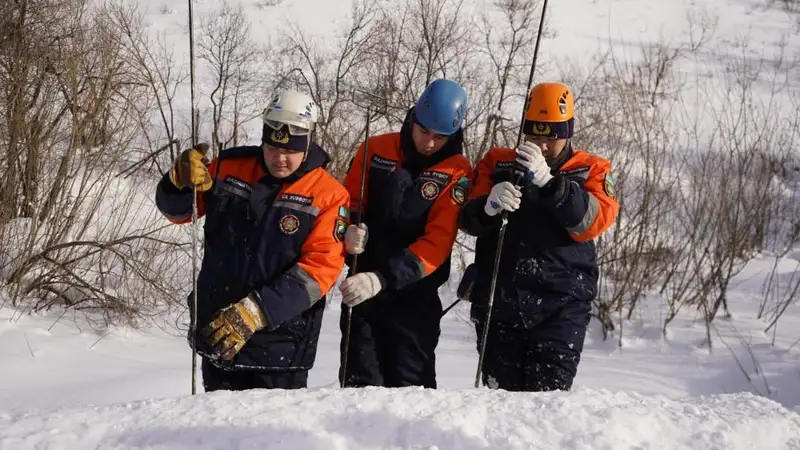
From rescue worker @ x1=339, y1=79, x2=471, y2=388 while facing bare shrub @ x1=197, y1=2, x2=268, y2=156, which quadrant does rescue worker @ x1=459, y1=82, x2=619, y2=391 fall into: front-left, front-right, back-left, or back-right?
back-right

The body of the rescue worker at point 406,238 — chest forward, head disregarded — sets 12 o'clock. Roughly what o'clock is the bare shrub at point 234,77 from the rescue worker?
The bare shrub is roughly at 4 o'clock from the rescue worker.

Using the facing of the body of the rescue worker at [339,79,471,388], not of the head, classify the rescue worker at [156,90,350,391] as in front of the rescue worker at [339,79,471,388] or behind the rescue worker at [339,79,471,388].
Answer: in front

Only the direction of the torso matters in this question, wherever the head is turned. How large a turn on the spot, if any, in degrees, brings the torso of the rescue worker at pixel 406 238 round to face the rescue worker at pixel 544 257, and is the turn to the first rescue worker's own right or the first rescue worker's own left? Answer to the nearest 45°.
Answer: approximately 135° to the first rescue worker's own left

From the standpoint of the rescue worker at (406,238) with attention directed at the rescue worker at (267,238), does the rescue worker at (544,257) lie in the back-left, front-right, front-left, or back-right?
back-left

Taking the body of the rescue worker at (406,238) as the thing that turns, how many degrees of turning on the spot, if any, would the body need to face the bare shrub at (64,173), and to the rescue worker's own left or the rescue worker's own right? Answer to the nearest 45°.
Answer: approximately 90° to the rescue worker's own right

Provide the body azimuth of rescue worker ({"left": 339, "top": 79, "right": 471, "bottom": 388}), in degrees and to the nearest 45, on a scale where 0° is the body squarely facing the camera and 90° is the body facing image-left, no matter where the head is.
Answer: approximately 45°
